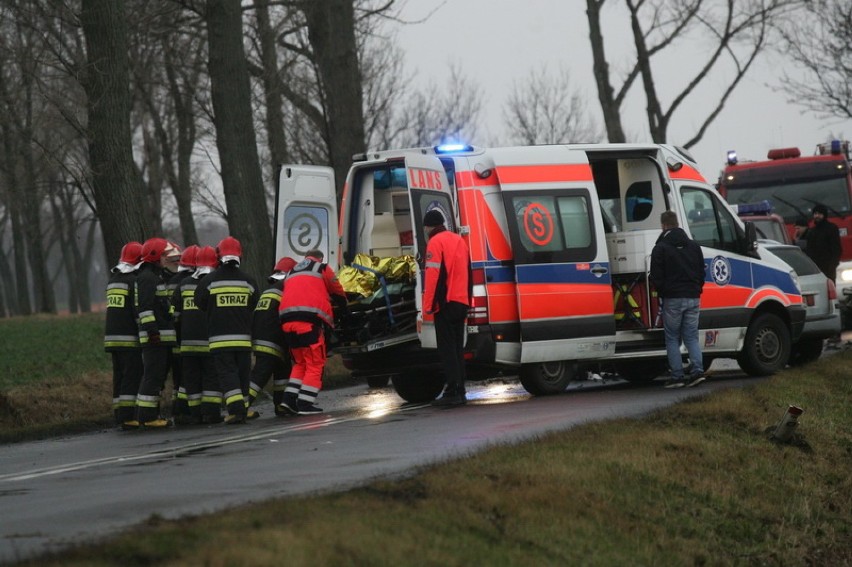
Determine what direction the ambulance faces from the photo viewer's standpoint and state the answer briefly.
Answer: facing away from the viewer and to the right of the viewer

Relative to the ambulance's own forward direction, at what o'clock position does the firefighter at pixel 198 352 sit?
The firefighter is roughly at 7 o'clock from the ambulance.

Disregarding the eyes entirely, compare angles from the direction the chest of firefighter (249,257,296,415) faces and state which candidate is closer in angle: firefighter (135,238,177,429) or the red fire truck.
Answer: the red fire truck

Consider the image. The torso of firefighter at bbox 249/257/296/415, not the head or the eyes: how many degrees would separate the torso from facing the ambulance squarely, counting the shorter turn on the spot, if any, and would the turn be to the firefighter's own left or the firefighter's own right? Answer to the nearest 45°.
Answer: approximately 45° to the firefighter's own right

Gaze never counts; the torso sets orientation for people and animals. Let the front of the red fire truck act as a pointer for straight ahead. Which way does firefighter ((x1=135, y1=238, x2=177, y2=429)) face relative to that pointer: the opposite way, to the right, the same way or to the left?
to the left

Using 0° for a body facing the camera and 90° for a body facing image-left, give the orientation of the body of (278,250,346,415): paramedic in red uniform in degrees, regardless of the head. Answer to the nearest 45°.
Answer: approximately 225°

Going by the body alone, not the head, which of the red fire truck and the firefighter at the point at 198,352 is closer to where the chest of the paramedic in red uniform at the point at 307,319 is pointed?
the red fire truck

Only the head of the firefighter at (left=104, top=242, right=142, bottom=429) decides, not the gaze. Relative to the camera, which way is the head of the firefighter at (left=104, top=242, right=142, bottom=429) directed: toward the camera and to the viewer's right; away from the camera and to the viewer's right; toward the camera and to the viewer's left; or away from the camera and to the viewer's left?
away from the camera and to the viewer's right

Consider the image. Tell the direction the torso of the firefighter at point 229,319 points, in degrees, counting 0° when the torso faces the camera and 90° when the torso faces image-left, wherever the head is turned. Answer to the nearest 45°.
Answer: approximately 180°
